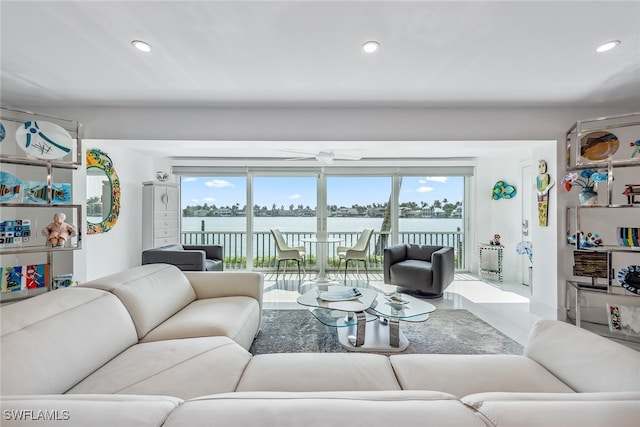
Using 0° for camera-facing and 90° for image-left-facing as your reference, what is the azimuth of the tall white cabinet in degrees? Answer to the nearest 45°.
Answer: approximately 315°

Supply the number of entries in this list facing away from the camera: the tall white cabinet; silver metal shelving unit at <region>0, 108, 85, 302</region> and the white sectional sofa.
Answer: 1

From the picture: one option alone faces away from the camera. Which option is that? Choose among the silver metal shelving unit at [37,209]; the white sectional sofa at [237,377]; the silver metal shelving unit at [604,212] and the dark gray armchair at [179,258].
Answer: the white sectional sofa

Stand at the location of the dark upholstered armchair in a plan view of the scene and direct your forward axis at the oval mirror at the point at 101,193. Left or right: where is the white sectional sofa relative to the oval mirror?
left

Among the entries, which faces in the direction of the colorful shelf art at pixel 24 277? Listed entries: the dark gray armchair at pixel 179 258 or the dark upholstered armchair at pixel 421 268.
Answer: the dark upholstered armchair

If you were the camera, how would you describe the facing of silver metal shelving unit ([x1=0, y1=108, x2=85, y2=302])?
facing the viewer and to the right of the viewer

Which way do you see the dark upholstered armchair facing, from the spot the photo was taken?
facing the viewer and to the left of the viewer

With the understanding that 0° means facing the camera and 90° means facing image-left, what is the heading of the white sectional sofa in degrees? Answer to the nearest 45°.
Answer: approximately 180°

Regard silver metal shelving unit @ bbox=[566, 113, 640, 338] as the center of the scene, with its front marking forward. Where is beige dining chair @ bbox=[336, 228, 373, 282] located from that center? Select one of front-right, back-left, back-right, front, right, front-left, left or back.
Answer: front-right

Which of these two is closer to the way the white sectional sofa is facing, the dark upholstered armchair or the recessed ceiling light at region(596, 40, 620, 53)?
the dark upholstered armchair

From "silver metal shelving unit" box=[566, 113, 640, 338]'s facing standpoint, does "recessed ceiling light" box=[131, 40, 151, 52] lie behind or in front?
in front

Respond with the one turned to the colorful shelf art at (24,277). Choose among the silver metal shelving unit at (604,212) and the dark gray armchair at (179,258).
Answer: the silver metal shelving unit

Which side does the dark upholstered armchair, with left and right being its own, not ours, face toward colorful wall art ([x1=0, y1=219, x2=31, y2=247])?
front

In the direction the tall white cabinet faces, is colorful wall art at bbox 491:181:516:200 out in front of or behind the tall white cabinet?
in front

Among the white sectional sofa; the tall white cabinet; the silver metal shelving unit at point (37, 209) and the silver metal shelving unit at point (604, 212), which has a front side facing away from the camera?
the white sectional sofa

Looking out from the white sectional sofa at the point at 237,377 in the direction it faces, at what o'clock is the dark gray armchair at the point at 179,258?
The dark gray armchair is roughly at 11 o'clock from the white sectional sofa.

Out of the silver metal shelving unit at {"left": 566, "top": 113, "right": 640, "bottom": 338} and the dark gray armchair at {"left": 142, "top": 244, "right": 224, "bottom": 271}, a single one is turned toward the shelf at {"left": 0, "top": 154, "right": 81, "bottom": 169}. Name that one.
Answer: the silver metal shelving unit

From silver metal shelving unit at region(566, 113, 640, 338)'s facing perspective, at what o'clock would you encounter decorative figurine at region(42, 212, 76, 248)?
The decorative figurine is roughly at 12 o'clock from the silver metal shelving unit.

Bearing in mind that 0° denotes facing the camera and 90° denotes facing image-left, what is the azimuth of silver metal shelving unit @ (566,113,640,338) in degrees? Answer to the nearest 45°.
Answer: approximately 45°
